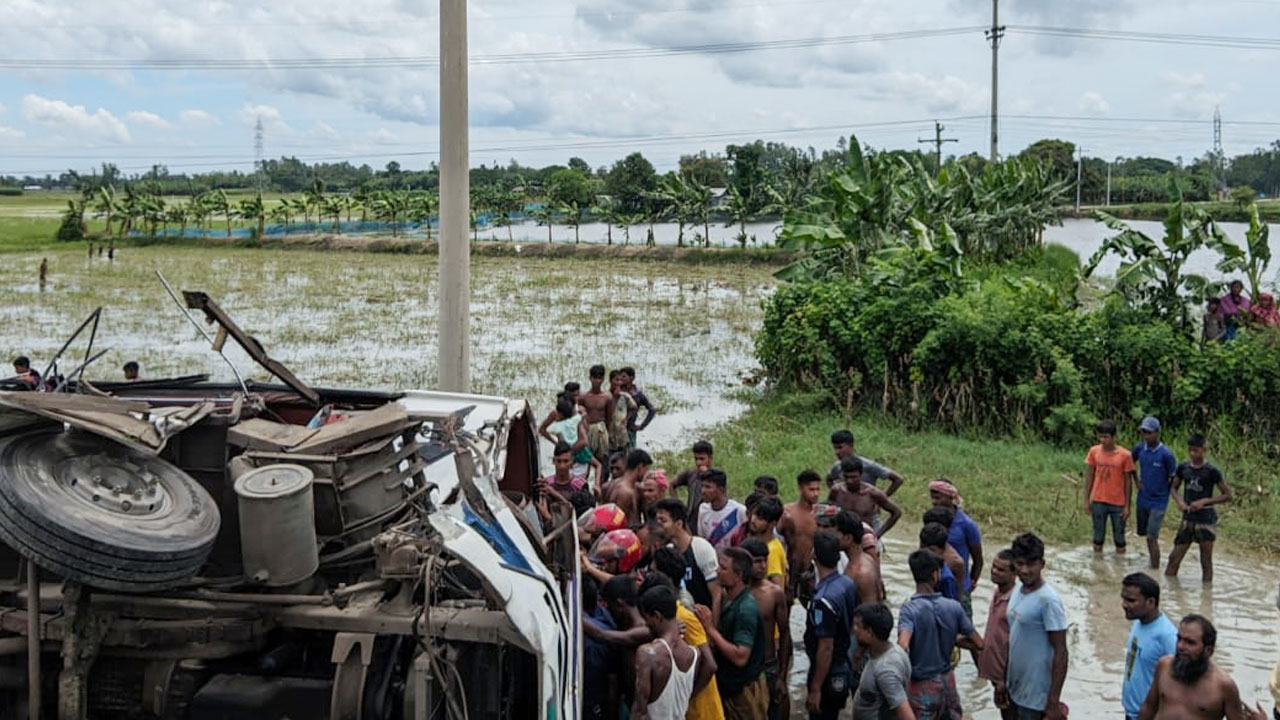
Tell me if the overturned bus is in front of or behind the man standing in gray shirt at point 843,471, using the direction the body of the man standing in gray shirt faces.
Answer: in front

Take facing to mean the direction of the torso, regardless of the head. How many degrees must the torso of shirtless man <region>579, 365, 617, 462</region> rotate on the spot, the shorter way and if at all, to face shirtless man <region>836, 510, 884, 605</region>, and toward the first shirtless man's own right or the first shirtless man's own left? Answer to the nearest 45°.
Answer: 0° — they already face them

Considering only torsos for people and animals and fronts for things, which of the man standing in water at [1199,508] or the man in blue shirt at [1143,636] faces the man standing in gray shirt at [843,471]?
the man standing in water at [1199,508]

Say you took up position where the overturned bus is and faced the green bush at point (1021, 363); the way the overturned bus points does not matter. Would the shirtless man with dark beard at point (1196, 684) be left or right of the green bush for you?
right

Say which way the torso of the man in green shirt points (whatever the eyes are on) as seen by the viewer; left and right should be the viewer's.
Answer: facing to the left of the viewer

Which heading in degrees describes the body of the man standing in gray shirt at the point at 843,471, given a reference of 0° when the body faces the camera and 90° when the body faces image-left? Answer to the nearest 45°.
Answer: approximately 45°

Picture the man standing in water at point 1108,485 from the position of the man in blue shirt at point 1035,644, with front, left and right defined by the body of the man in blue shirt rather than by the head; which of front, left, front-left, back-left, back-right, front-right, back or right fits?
back-right

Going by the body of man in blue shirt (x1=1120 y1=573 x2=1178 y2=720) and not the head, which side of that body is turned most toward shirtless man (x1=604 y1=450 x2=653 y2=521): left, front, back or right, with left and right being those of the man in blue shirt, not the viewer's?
right

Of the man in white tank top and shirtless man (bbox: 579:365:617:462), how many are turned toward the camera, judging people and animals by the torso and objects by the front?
1

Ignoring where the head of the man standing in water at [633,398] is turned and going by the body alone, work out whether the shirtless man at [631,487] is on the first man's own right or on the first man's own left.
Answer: on the first man's own left

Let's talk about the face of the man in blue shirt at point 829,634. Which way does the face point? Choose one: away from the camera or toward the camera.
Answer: away from the camera
